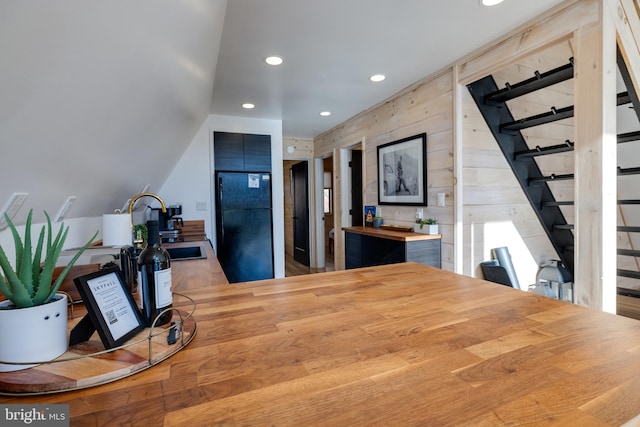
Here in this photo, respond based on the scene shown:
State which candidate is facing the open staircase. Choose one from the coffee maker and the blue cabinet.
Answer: the coffee maker

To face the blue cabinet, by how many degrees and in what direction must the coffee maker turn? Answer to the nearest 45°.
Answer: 0° — it already faces it

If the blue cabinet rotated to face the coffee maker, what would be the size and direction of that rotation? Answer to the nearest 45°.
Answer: approximately 45° to its right

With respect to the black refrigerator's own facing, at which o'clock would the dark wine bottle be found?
The dark wine bottle is roughly at 12 o'clock from the black refrigerator.

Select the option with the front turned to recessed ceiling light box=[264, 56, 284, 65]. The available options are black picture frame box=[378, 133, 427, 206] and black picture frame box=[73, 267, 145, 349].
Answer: black picture frame box=[378, 133, 427, 206]

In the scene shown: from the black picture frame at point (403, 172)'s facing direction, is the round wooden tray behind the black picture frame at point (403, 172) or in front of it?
in front

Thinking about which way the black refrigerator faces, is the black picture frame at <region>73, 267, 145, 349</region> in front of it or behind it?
in front

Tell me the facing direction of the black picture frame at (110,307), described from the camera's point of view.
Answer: facing the viewer and to the right of the viewer

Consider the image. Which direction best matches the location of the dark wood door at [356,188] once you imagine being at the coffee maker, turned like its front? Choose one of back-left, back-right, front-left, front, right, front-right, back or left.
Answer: front-left

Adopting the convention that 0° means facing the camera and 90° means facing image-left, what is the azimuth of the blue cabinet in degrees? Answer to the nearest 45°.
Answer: approximately 45°

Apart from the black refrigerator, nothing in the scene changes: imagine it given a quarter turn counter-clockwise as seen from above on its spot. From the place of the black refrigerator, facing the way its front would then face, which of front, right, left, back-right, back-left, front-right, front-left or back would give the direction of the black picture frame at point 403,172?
front-right

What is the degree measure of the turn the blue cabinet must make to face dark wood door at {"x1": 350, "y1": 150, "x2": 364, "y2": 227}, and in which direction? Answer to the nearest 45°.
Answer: approximately 135° to its right
